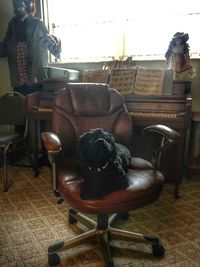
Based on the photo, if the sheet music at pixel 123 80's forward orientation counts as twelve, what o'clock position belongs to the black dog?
The black dog is roughly at 12 o'clock from the sheet music.

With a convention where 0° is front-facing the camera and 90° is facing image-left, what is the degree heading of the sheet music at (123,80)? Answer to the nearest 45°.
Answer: approximately 0°

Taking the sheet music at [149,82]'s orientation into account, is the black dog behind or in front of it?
in front

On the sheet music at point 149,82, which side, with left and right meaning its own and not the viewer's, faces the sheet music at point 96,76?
right

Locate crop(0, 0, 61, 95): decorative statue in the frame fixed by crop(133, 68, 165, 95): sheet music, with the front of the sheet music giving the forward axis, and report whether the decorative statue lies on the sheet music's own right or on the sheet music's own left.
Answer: on the sheet music's own right

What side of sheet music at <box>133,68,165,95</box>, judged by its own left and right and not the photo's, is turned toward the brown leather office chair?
front

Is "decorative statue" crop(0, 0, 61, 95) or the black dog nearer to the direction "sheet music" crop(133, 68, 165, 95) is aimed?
the black dog

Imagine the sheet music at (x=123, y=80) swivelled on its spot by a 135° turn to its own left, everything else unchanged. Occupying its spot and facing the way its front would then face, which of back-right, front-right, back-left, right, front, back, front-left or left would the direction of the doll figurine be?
front-right

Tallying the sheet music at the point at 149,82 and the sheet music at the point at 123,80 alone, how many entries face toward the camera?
2
